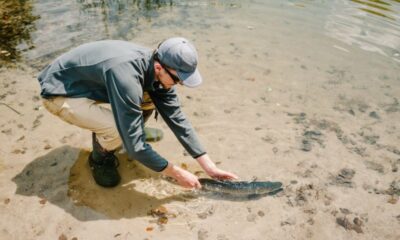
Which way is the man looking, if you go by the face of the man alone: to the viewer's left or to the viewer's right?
to the viewer's right

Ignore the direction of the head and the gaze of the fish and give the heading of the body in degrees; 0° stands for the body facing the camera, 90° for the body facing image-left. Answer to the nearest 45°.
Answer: approximately 270°

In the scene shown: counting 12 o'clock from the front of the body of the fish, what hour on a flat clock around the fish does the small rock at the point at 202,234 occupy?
The small rock is roughly at 4 o'clock from the fish.

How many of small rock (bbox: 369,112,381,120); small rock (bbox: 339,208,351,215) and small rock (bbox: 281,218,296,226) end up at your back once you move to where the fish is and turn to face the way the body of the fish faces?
0

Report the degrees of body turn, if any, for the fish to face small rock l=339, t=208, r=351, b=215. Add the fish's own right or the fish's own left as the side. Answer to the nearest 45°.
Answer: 0° — it already faces it

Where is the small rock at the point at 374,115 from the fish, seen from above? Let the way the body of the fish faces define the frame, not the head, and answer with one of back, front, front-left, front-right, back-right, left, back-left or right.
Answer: front-left

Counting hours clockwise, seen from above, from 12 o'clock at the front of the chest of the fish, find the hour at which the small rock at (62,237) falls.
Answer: The small rock is roughly at 5 o'clock from the fish.
